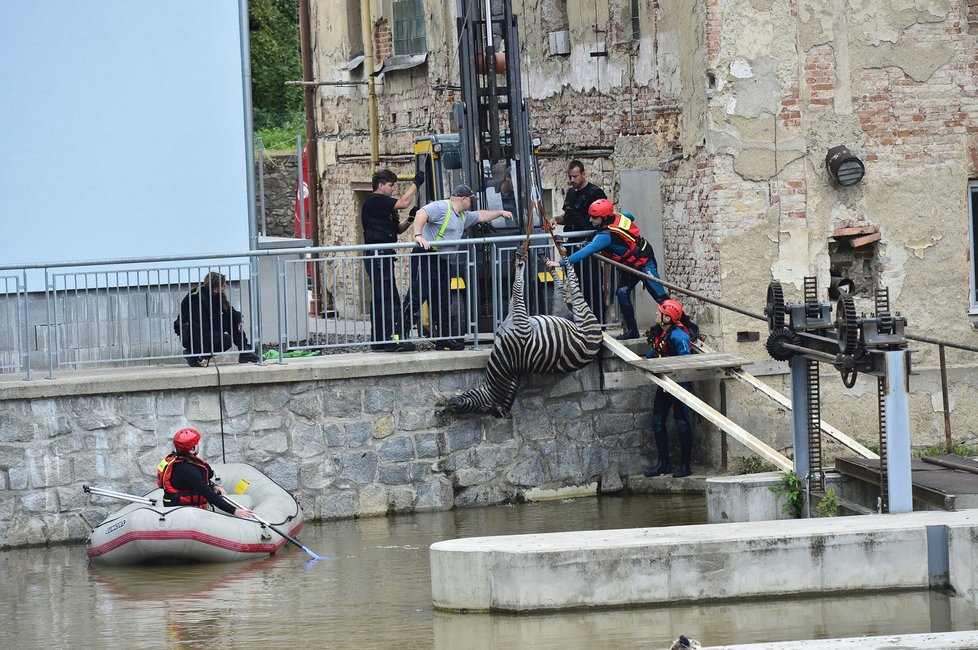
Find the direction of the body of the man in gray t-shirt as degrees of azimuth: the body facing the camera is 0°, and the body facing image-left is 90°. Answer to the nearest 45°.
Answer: approximately 315°

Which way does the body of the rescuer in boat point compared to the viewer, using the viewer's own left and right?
facing away from the viewer and to the right of the viewer

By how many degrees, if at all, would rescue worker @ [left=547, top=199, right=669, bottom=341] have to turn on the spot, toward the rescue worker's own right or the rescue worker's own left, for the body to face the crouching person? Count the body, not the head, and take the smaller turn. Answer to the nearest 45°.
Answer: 0° — they already face them

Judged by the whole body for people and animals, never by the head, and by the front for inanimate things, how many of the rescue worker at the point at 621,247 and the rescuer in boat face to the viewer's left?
1

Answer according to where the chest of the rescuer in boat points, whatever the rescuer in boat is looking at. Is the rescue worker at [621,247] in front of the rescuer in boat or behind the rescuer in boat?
in front

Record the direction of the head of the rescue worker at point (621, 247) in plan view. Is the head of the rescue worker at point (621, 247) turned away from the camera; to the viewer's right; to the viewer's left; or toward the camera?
to the viewer's left

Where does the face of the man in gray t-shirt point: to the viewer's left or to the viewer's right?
to the viewer's right

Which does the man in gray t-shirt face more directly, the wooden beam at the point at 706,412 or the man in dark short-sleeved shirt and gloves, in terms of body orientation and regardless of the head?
the wooden beam

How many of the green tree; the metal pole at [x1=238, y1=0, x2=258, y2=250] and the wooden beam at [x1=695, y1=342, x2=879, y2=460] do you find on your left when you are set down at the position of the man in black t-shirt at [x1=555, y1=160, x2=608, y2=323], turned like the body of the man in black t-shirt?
1

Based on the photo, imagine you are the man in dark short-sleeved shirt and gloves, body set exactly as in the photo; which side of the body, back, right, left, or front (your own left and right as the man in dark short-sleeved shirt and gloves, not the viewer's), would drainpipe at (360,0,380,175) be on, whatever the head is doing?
left

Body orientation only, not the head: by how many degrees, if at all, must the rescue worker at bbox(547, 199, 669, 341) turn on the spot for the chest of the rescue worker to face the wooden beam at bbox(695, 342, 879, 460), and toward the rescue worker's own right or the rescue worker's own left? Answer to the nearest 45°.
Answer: approximately 135° to the rescue worker's own left

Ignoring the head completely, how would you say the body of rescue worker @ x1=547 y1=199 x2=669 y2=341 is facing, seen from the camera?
to the viewer's left
